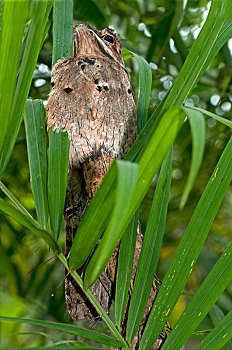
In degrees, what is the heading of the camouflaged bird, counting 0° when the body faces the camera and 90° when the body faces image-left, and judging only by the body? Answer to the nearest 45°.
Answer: approximately 45°
